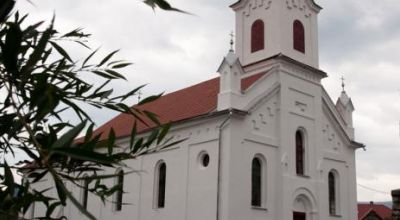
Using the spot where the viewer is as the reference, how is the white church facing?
facing the viewer and to the right of the viewer
